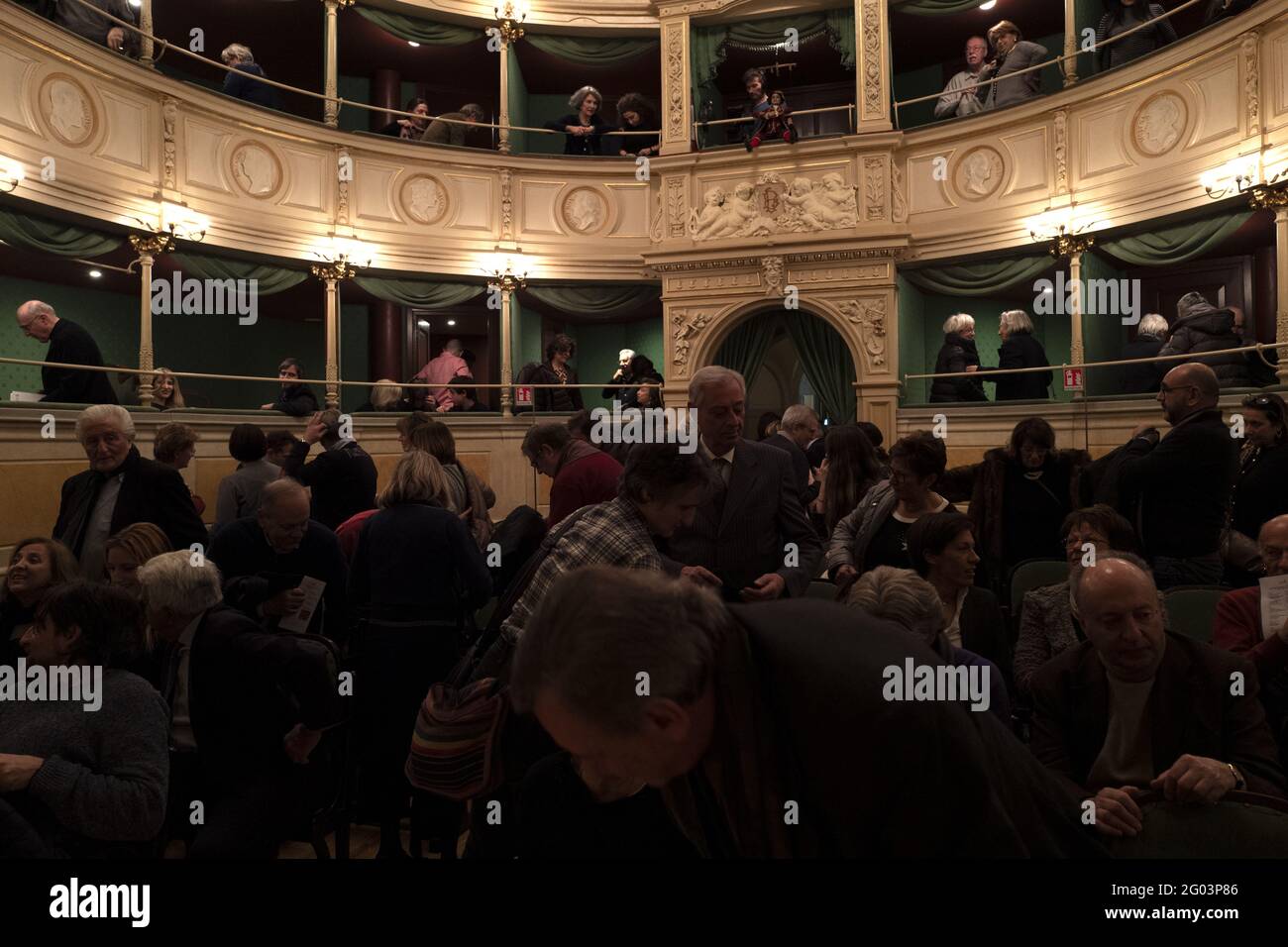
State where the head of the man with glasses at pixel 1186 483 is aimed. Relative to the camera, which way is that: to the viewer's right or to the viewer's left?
to the viewer's left

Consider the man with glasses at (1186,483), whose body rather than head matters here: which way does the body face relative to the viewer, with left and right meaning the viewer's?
facing to the left of the viewer

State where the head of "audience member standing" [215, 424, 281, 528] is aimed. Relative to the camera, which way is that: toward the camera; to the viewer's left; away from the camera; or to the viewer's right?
away from the camera

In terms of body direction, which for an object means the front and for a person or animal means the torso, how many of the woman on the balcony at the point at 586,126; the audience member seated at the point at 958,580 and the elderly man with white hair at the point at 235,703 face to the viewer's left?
1

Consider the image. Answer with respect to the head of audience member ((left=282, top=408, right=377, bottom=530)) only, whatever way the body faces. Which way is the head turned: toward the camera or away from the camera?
away from the camera

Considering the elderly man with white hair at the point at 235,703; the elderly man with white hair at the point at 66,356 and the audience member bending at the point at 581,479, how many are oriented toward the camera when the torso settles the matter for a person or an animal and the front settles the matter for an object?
0

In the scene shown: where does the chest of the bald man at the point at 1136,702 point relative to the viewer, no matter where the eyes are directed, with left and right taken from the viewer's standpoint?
facing the viewer
